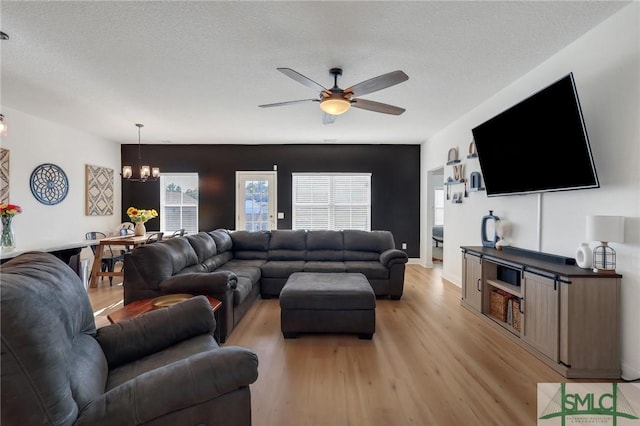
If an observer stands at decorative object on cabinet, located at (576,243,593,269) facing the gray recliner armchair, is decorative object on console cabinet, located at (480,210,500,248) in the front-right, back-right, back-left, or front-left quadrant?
back-right

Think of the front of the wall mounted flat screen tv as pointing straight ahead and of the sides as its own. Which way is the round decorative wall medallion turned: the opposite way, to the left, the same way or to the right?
the opposite way

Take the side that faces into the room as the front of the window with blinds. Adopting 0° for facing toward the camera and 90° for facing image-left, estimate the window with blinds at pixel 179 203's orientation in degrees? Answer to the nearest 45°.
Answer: approximately 0°

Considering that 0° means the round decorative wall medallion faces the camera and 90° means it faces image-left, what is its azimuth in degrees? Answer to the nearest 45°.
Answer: approximately 315°

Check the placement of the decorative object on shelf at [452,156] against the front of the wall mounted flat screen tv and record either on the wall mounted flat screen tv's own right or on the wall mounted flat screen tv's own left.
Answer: on the wall mounted flat screen tv's own right

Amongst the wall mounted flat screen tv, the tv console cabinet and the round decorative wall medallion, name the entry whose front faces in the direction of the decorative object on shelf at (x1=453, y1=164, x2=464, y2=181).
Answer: the round decorative wall medallion

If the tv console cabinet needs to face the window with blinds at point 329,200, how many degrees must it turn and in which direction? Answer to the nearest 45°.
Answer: approximately 90° to its right

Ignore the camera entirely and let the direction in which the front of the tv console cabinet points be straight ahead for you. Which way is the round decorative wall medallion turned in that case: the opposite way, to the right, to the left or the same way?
the opposite way

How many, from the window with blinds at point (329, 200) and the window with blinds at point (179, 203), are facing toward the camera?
2
